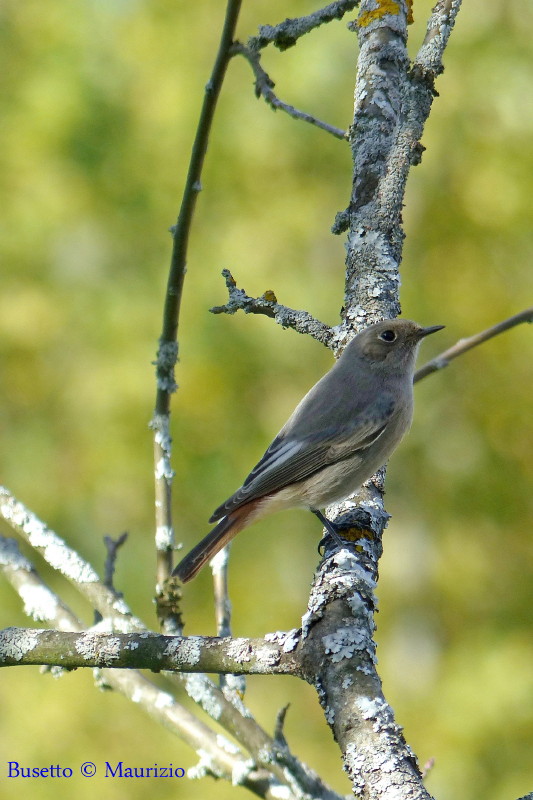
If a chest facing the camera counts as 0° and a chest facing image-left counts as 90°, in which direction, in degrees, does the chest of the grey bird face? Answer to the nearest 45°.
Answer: approximately 270°

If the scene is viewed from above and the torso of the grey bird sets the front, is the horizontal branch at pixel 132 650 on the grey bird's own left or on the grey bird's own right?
on the grey bird's own right

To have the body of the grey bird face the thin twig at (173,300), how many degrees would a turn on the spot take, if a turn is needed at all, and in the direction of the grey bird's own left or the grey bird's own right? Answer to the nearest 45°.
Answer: approximately 135° to the grey bird's own right
